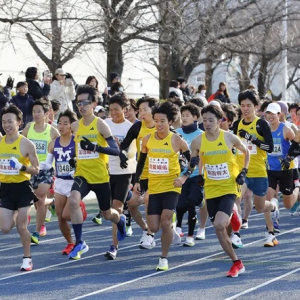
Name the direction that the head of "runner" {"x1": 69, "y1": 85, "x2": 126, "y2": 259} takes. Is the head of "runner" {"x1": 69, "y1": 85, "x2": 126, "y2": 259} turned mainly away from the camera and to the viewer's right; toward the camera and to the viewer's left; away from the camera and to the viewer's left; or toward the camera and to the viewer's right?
toward the camera and to the viewer's left
